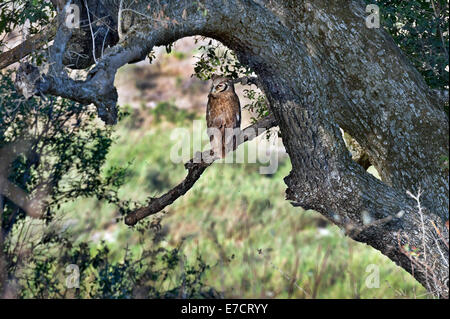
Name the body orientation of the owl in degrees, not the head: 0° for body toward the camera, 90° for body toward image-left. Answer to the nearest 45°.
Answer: approximately 45°
